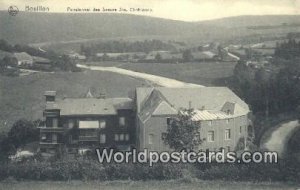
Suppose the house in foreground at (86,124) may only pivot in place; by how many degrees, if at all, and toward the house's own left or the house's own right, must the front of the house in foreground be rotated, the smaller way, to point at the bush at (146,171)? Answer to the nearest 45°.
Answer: approximately 45° to the house's own left

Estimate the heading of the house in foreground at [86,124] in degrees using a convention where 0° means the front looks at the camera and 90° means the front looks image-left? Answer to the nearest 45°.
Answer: approximately 0°

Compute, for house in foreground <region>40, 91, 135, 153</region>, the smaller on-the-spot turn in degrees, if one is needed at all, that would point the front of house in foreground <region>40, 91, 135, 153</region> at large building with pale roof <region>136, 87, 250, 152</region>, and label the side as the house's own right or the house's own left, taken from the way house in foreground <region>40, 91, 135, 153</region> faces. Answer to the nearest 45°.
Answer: approximately 90° to the house's own left

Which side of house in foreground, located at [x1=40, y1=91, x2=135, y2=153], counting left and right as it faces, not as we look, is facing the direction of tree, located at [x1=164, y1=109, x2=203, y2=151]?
left
